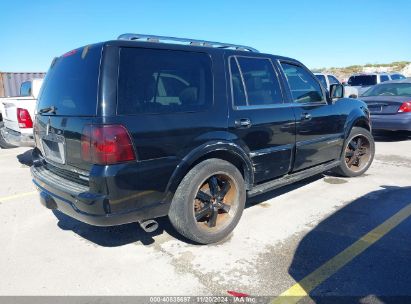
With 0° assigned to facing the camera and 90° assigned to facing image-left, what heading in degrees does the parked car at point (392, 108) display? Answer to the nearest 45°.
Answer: approximately 225°

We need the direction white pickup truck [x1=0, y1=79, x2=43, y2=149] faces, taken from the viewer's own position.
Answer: facing away from the viewer and to the right of the viewer

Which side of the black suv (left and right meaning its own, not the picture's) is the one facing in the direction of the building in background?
left

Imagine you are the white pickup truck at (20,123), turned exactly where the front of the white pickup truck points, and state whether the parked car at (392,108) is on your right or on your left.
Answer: on your right

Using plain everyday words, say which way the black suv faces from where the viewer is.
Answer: facing away from the viewer and to the right of the viewer

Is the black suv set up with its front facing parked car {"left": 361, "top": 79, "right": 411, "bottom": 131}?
yes

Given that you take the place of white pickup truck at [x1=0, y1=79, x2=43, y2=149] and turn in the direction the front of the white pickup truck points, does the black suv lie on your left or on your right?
on your right

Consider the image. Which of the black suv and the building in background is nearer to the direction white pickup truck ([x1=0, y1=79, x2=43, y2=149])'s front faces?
the building in background

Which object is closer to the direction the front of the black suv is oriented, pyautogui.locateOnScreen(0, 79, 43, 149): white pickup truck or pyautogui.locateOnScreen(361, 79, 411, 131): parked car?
the parked car
